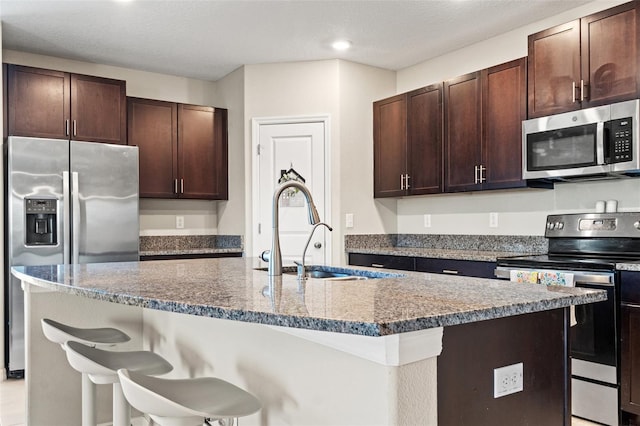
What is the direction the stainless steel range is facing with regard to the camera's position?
facing the viewer and to the left of the viewer

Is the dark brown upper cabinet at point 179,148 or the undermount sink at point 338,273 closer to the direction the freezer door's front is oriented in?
the undermount sink

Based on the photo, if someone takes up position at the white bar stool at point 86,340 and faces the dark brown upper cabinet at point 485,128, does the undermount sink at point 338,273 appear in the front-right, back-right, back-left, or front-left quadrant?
front-right

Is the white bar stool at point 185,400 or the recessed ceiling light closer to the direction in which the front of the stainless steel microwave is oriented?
the white bar stool

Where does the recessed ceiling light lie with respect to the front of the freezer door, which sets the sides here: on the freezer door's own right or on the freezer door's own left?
on the freezer door's own left

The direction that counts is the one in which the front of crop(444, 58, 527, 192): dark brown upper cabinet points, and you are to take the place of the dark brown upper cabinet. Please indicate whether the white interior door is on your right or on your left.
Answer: on your right

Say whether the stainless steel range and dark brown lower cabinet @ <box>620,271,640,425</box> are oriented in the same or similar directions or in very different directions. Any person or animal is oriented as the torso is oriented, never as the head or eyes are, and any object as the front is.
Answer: same or similar directions

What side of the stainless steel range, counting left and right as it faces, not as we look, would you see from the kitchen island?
front

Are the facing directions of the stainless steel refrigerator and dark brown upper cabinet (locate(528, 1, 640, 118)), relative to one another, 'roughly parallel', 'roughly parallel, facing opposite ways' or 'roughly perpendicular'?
roughly perpendicular

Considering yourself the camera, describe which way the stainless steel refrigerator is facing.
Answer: facing the viewer

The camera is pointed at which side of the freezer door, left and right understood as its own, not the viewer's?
front
